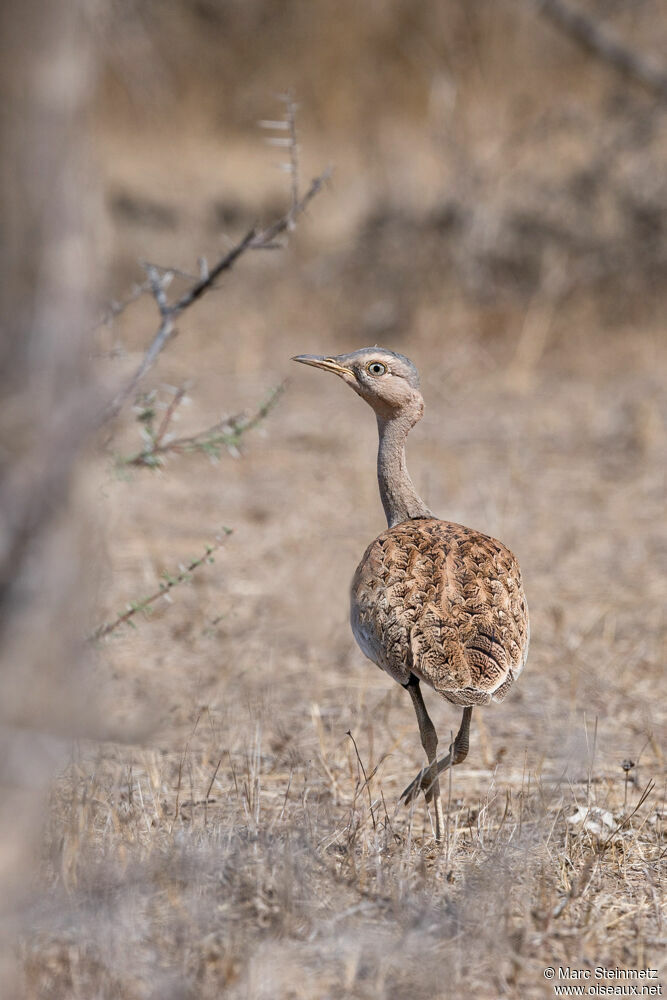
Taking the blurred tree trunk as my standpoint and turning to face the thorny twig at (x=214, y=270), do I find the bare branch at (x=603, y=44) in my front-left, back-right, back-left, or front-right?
front-right

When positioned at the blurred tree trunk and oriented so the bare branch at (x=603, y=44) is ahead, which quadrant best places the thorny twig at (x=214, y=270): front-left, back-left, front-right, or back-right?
front-left

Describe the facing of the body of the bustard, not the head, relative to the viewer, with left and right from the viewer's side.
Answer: facing away from the viewer and to the left of the viewer

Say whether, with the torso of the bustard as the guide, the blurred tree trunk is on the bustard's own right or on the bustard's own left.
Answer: on the bustard's own left
